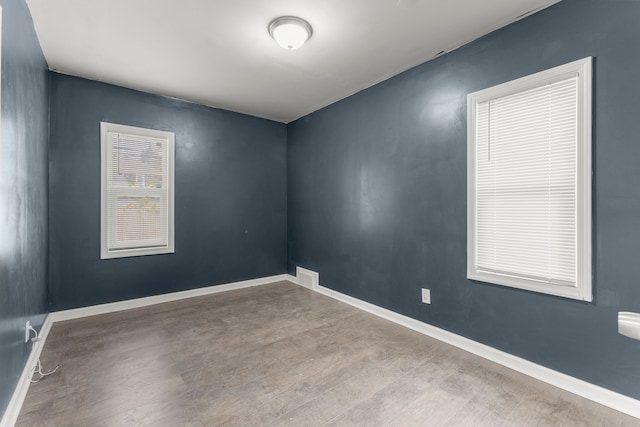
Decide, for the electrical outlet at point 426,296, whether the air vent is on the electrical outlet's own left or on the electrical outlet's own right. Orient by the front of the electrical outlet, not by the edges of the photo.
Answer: on the electrical outlet's own right

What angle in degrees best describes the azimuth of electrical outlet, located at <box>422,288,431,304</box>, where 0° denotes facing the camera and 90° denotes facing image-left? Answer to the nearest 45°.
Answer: approximately 45°
